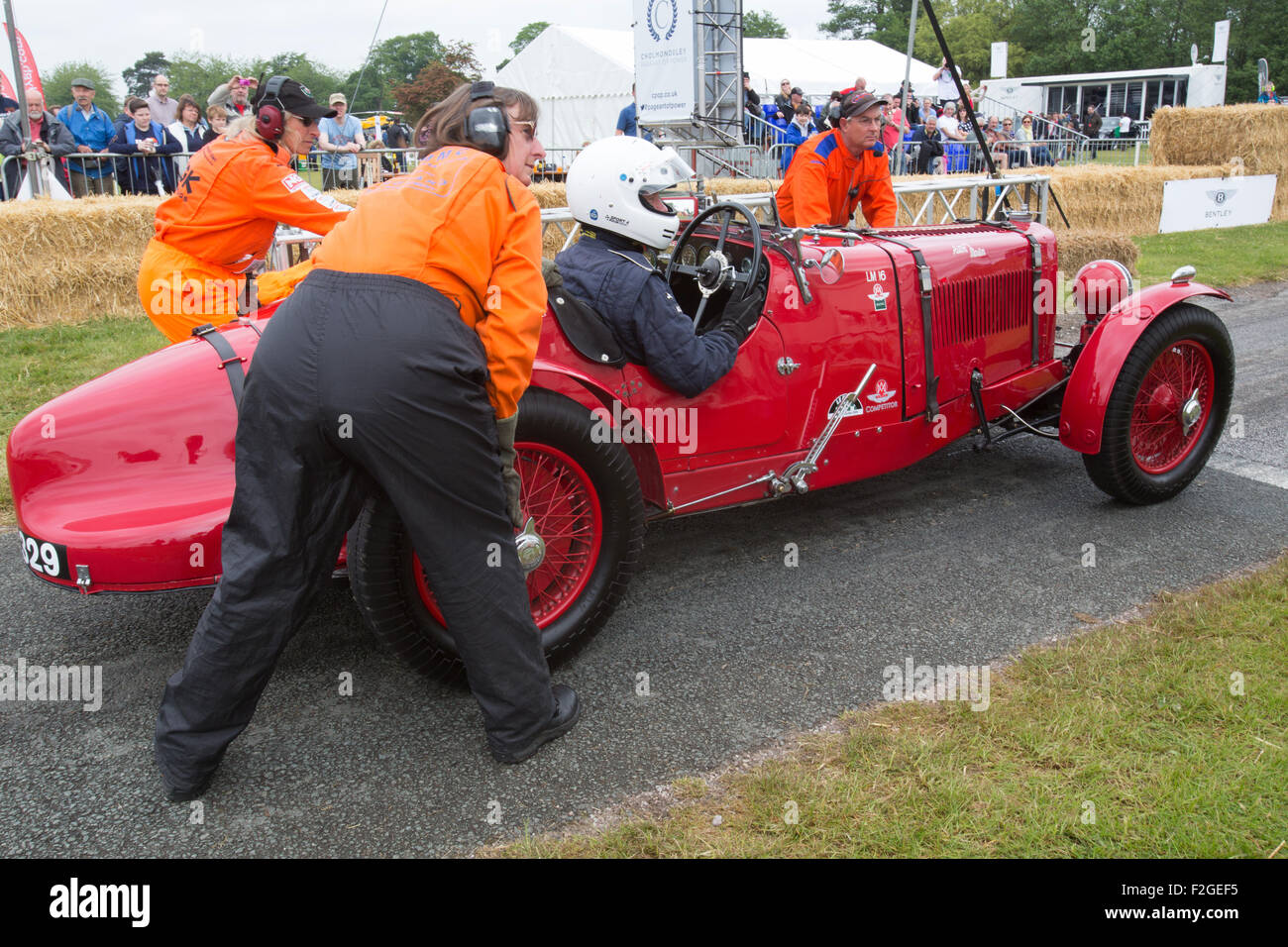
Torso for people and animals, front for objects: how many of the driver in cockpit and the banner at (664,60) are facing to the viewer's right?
1

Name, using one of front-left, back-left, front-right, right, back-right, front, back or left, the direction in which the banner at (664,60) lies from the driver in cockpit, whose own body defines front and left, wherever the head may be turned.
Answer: left

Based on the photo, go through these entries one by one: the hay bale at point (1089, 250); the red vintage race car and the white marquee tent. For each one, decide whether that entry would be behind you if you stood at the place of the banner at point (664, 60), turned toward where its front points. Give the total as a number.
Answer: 1

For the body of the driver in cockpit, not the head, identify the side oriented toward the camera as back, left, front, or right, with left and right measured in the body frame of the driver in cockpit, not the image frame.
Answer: right

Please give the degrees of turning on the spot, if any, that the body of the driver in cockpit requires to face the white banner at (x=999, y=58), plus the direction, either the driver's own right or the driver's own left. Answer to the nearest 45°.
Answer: approximately 90° to the driver's own left

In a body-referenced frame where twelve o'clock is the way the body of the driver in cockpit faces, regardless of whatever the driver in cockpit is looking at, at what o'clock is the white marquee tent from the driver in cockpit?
The white marquee tent is roughly at 9 o'clock from the driver in cockpit.

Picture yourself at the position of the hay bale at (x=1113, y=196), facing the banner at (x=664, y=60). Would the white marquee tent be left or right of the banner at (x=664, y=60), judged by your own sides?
right

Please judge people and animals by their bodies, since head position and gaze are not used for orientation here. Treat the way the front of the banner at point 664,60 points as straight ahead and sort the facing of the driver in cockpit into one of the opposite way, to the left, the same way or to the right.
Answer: to the left

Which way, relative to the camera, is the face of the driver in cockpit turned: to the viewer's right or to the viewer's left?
to the viewer's right

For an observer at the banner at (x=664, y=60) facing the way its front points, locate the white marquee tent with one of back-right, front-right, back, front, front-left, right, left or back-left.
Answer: back

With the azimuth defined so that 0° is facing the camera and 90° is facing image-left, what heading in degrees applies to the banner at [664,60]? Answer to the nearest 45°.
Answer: approximately 0°

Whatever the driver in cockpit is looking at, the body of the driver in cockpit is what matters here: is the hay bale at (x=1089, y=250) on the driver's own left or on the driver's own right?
on the driver's own left

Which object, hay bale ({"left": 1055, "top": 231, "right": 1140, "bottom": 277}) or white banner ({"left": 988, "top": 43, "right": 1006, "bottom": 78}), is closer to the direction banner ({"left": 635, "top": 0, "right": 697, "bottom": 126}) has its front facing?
the hay bale

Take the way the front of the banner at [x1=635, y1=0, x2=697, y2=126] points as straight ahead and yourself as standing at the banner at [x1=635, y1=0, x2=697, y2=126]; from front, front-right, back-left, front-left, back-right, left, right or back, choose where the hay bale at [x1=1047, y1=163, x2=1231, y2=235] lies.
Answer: left

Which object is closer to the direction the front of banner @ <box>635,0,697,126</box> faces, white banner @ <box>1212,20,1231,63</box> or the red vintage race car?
the red vintage race car
